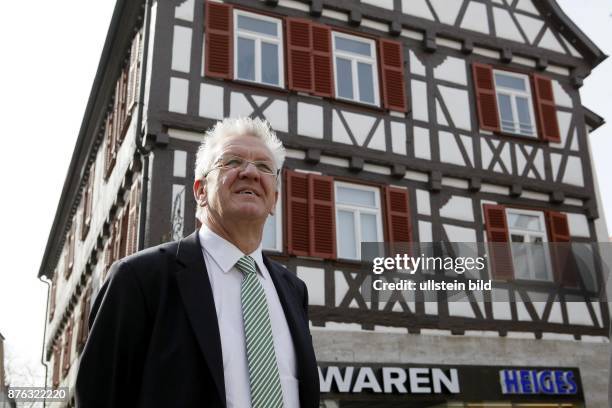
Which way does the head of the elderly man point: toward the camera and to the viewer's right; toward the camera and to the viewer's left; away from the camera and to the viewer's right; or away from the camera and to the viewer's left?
toward the camera and to the viewer's right

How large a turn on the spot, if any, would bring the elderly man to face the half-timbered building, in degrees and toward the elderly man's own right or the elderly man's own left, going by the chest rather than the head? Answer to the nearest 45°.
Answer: approximately 135° to the elderly man's own left

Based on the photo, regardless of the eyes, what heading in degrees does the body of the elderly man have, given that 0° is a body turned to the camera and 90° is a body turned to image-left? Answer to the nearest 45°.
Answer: approximately 315°

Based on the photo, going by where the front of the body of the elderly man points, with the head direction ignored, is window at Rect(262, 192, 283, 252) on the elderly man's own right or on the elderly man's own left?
on the elderly man's own left
